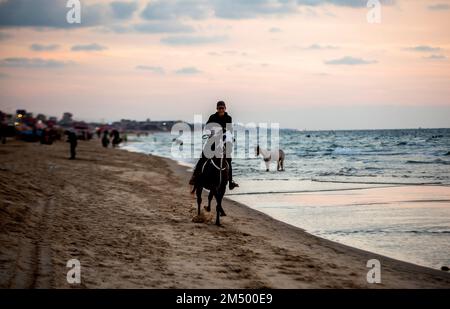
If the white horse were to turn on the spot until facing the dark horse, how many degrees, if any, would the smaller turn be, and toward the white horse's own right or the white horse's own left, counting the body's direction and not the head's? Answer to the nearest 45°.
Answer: approximately 90° to the white horse's own left

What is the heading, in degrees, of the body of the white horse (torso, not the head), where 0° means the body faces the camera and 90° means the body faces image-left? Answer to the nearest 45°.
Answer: approximately 90°
